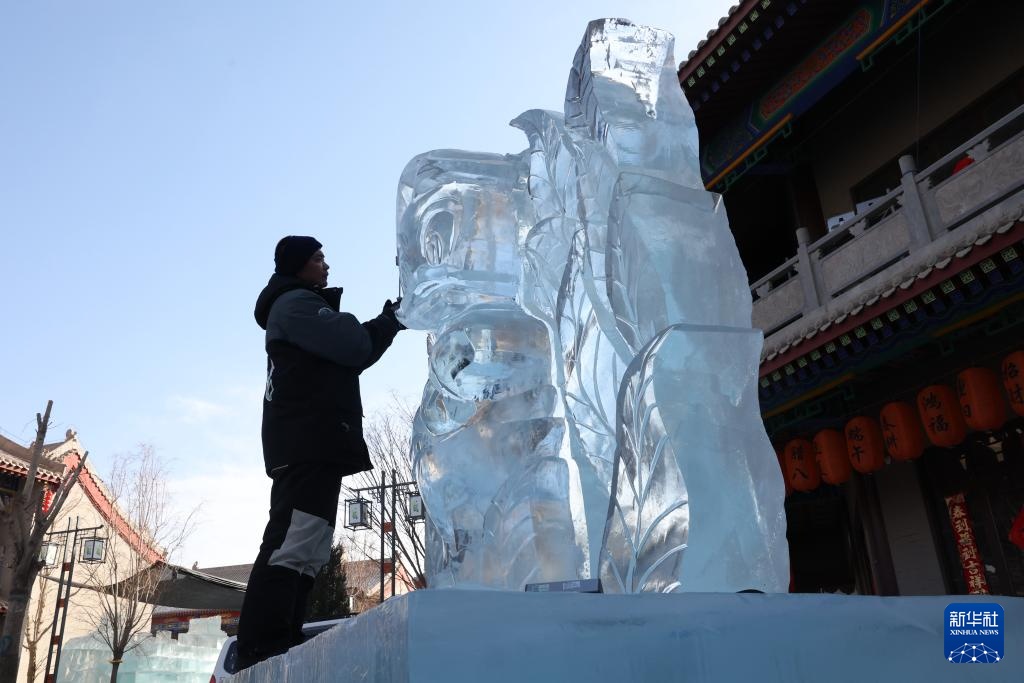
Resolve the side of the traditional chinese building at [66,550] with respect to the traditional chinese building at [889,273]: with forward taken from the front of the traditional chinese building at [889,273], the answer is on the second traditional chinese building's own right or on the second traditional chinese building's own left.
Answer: on the second traditional chinese building's own right

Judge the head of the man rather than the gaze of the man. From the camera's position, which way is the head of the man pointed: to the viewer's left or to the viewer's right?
to the viewer's right

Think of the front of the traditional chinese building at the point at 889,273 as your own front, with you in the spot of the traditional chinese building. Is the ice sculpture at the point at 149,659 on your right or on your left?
on your right

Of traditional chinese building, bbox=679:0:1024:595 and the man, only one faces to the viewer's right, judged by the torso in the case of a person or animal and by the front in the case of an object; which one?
the man

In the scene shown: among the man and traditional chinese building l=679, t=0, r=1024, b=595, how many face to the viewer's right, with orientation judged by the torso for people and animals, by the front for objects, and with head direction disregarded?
1

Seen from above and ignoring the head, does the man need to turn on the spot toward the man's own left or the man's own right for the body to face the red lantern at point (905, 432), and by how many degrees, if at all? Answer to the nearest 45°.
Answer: approximately 45° to the man's own left

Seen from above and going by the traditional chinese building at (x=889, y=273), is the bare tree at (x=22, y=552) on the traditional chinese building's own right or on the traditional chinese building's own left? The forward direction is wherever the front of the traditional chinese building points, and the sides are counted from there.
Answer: on the traditional chinese building's own right

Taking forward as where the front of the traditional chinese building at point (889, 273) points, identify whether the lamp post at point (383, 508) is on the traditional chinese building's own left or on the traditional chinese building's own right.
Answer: on the traditional chinese building's own right

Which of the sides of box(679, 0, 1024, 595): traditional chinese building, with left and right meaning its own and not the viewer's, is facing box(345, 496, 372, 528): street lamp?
right

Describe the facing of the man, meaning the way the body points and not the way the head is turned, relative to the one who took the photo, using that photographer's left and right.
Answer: facing to the right of the viewer

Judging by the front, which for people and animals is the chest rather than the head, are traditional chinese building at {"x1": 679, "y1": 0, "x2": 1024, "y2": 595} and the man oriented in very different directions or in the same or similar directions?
very different directions

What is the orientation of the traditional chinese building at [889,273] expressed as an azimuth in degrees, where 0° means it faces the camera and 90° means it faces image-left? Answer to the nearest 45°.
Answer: approximately 45°

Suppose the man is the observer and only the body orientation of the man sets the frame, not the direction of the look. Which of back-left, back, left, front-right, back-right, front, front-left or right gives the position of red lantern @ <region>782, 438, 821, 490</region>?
front-left

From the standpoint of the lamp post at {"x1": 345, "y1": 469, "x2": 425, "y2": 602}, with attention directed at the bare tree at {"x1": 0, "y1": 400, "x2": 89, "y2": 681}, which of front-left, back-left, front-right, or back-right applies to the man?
front-left

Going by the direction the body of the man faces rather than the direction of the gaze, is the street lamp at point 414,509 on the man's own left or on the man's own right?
on the man's own left
